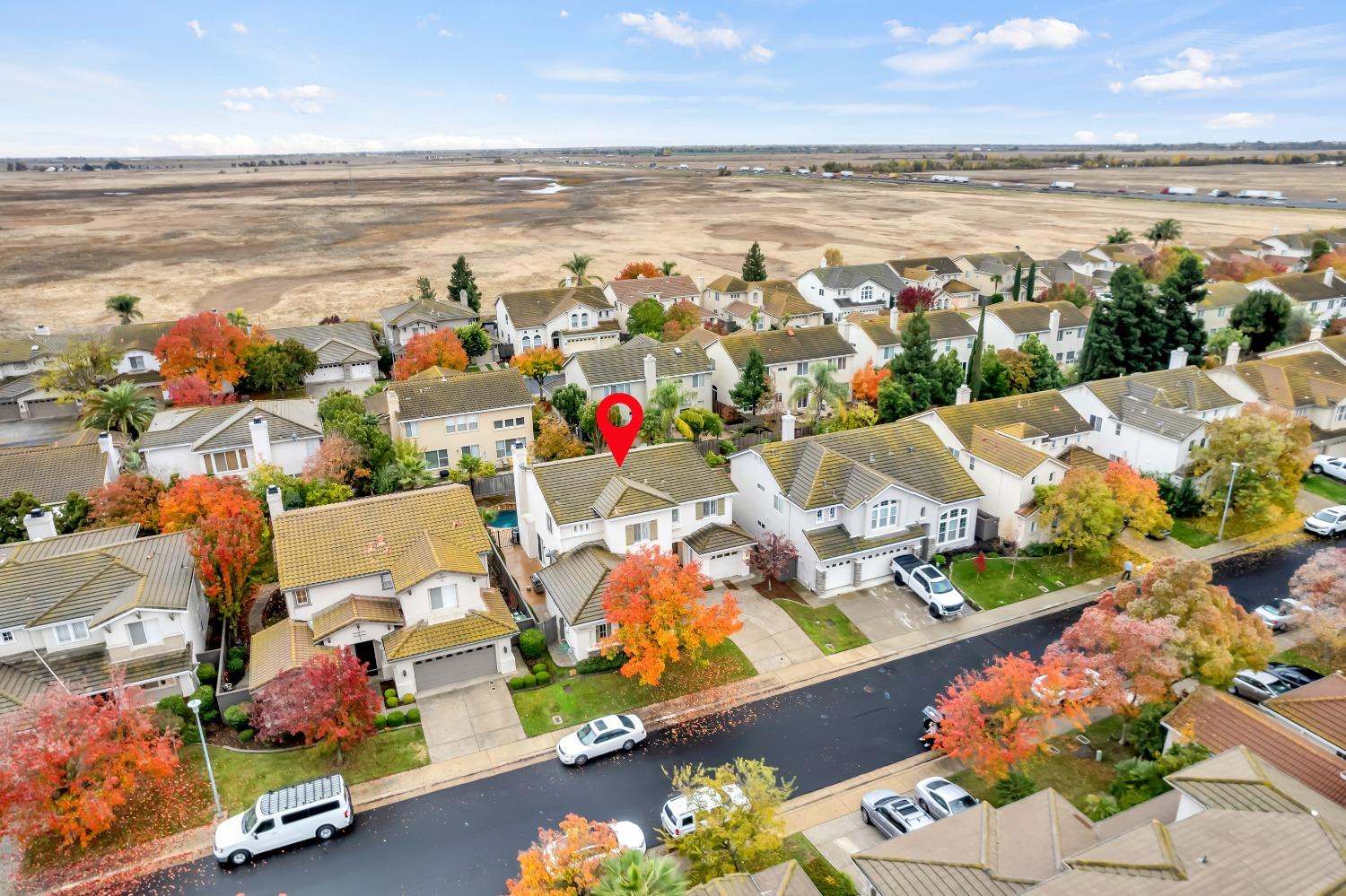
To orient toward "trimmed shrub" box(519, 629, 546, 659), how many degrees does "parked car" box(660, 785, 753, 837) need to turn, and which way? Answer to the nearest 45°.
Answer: approximately 90° to its left

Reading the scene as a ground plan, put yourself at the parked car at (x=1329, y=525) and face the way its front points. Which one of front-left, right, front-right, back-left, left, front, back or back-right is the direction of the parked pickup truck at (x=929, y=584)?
front

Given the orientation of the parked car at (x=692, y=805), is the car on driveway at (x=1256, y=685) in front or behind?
in front

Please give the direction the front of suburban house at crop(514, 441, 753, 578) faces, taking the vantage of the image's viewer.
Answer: facing the viewer and to the right of the viewer

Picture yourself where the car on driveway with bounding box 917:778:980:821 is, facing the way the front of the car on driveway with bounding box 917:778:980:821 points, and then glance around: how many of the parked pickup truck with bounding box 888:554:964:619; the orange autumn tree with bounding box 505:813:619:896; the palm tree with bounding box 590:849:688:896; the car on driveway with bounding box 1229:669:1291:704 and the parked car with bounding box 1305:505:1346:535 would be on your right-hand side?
2

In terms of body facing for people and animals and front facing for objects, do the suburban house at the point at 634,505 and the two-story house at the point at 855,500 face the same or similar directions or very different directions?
same or similar directions

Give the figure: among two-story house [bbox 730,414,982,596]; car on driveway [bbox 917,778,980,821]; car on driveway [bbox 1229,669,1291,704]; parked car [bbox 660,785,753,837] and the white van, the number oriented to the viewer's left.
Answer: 1

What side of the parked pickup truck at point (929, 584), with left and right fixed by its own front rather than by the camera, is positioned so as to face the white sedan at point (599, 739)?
right

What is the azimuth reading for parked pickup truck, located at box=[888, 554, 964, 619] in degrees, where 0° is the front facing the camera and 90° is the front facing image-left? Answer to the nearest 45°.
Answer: approximately 315°
